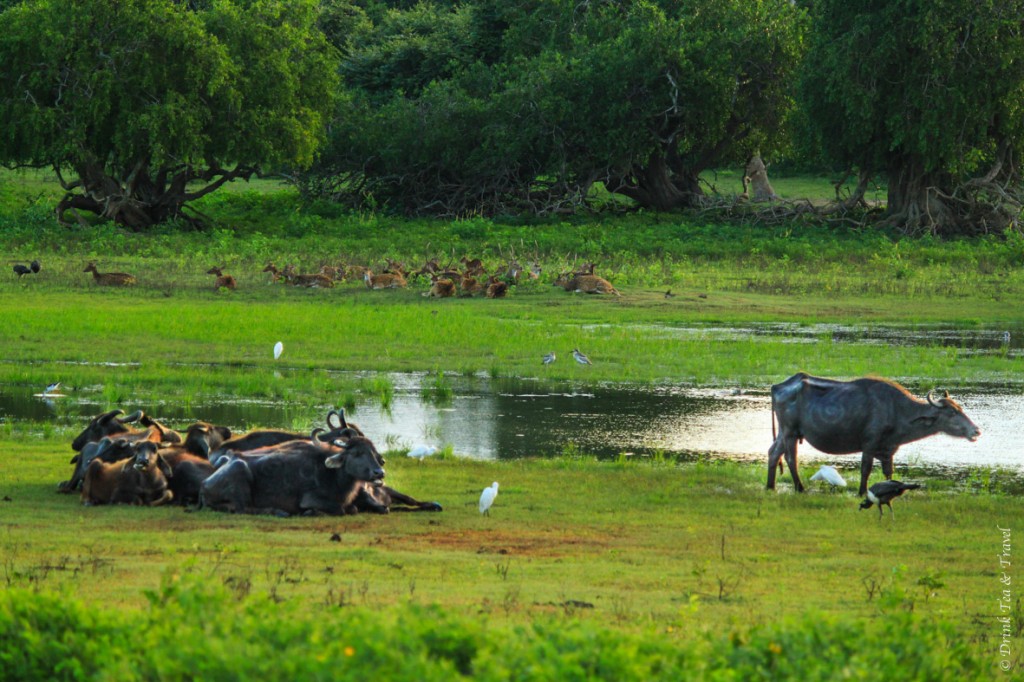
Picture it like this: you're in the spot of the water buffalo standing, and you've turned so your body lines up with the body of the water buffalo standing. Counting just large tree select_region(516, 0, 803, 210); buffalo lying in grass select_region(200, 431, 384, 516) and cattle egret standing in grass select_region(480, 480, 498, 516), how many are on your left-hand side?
1

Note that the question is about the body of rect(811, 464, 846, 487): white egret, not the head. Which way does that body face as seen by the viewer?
to the viewer's left

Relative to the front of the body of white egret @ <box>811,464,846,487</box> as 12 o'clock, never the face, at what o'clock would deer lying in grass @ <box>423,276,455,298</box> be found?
The deer lying in grass is roughly at 2 o'clock from the white egret.

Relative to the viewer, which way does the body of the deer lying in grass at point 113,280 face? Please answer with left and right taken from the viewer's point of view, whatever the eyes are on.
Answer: facing to the left of the viewer

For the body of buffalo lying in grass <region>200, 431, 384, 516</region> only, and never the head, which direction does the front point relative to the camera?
to the viewer's right

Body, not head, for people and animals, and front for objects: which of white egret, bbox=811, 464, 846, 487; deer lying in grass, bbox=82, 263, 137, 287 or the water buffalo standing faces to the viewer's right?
the water buffalo standing

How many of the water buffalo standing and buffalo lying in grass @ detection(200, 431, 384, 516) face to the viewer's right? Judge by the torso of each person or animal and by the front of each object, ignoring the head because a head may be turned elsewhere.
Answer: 2

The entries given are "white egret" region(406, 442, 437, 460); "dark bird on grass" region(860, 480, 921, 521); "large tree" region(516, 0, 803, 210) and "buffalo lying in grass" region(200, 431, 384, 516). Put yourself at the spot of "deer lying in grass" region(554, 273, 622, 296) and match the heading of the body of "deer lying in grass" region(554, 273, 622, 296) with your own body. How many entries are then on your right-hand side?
1

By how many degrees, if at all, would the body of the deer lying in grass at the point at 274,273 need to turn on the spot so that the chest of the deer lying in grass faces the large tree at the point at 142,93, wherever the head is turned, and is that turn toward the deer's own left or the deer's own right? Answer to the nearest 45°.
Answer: approximately 90° to the deer's own right

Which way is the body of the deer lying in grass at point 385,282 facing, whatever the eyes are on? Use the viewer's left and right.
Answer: facing to the left of the viewer

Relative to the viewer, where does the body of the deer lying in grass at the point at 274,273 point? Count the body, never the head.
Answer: to the viewer's left

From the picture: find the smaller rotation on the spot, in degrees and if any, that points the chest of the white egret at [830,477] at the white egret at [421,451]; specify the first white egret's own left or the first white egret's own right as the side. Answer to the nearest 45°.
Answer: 0° — it already faces it

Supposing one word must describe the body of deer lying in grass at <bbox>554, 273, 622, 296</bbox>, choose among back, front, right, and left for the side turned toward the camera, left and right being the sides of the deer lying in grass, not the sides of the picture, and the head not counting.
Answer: left
